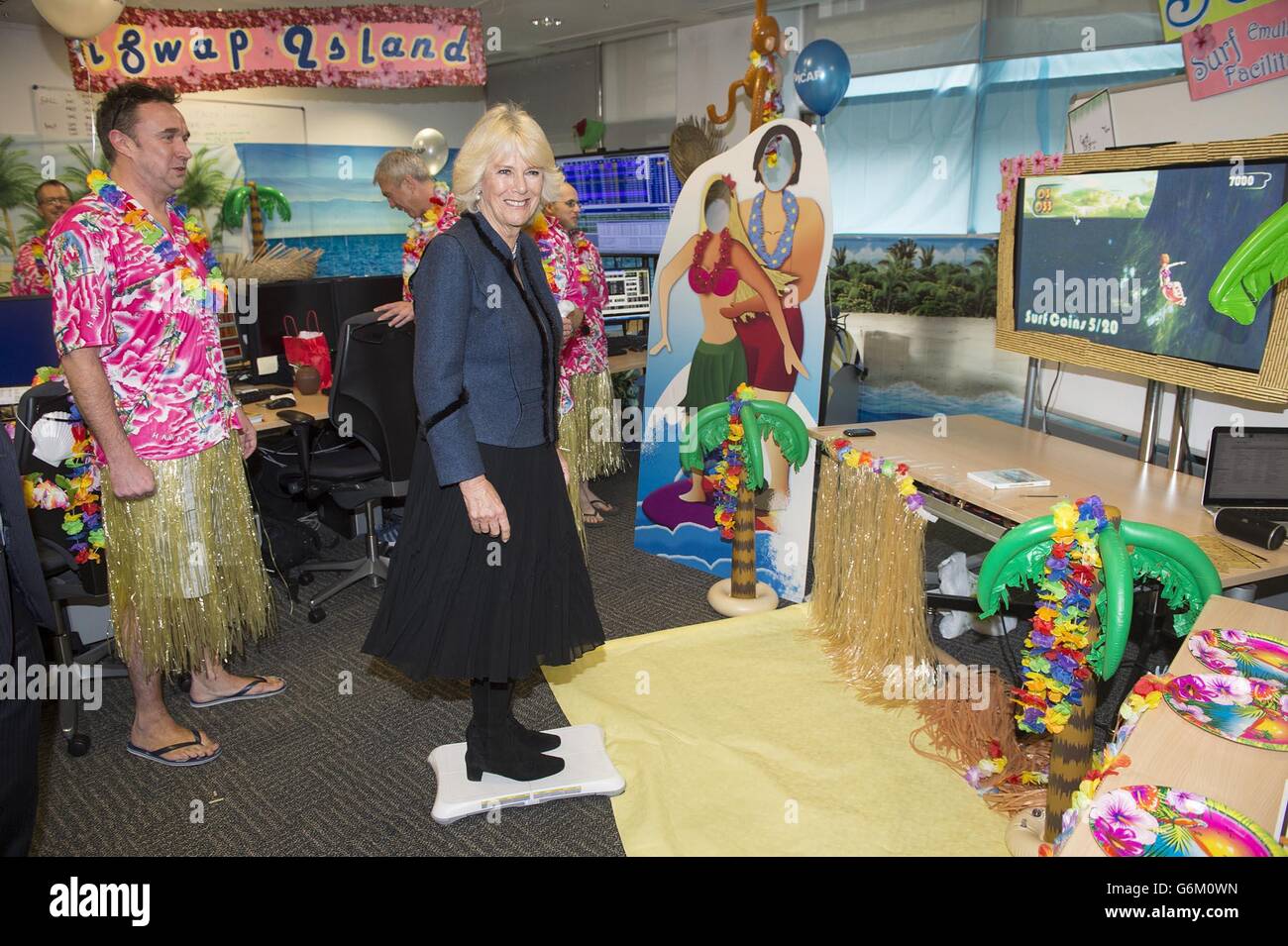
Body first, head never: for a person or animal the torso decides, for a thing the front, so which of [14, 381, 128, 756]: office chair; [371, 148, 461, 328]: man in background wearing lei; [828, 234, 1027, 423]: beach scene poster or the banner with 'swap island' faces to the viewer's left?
the man in background wearing lei

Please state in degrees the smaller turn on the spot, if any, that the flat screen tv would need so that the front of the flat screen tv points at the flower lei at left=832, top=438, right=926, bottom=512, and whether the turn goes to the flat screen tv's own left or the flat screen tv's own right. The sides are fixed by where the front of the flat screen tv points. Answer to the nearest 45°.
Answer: approximately 45° to the flat screen tv's own right

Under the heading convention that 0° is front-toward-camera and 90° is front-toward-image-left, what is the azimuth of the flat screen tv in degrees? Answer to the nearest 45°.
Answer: approximately 45°

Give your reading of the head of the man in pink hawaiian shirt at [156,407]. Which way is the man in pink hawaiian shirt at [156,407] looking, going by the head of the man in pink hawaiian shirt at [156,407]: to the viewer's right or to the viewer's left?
to the viewer's right

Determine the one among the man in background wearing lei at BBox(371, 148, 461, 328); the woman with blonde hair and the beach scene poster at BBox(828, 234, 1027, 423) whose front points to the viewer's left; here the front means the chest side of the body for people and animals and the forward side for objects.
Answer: the man in background wearing lei

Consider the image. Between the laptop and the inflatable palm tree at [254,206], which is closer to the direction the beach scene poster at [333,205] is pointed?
the laptop
